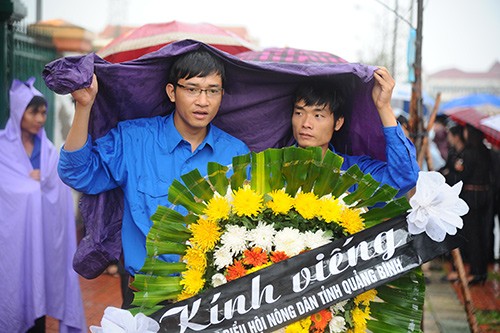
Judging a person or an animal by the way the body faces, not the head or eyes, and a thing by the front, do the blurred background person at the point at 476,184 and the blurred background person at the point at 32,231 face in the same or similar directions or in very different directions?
very different directions

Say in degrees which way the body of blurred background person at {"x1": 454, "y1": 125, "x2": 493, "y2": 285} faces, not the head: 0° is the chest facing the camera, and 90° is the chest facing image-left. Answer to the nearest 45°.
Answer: approximately 90°

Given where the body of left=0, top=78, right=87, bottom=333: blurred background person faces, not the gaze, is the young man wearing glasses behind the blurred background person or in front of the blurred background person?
in front

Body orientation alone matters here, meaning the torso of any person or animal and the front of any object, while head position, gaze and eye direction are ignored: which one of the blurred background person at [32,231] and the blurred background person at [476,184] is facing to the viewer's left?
the blurred background person at [476,184]

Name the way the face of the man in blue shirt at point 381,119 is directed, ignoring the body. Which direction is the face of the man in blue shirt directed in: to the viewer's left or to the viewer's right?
to the viewer's left

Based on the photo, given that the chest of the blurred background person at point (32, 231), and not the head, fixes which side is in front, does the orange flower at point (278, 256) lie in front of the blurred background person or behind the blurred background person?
in front

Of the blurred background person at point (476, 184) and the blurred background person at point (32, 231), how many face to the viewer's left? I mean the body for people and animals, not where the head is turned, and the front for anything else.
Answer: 1

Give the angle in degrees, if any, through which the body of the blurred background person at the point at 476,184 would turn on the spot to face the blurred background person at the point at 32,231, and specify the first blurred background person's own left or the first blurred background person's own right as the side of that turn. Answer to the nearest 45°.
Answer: approximately 45° to the first blurred background person's own left

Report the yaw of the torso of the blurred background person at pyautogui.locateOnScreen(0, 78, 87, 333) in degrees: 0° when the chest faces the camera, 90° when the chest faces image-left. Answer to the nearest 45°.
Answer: approximately 315°
